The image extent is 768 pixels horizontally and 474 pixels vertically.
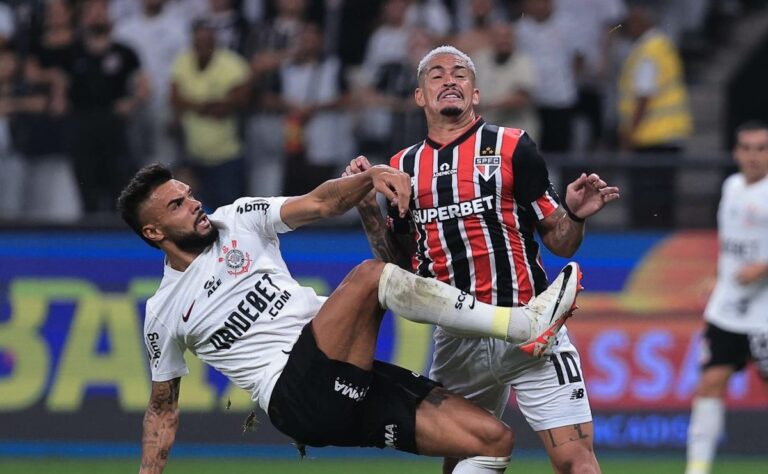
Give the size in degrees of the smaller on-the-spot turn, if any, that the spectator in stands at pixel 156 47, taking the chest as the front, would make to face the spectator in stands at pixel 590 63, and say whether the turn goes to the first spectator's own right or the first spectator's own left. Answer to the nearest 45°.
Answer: approximately 90° to the first spectator's own left

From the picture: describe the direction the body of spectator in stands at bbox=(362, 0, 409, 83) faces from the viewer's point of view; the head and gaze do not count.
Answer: toward the camera

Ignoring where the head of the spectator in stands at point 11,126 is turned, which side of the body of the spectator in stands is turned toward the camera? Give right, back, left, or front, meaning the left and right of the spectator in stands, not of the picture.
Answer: front

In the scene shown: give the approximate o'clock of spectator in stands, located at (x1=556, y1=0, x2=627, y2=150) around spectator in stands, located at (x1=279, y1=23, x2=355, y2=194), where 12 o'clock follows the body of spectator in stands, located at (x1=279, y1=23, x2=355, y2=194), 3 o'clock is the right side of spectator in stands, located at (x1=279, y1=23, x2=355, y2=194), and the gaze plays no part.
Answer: spectator in stands, located at (x1=556, y1=0, x2=627, y2=150) is roughly at 9 o'clock from spectator in stands, located at (x1=279, y1=23, x2=355, y2=194).

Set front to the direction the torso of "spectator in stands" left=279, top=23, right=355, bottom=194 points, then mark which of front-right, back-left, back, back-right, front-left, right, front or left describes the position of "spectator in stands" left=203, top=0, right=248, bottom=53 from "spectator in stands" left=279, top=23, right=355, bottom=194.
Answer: back-right

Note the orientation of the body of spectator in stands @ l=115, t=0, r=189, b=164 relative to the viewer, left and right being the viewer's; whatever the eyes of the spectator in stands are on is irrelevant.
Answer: facing the viewer

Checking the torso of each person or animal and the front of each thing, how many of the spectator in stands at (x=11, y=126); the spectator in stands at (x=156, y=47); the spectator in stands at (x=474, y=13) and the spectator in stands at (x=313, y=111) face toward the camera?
4

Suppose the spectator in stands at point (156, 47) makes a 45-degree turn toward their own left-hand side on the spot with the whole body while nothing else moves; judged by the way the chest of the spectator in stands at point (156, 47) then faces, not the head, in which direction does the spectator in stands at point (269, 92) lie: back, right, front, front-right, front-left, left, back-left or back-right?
front

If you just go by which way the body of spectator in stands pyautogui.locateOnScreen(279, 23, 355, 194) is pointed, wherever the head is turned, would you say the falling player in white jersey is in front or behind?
in front

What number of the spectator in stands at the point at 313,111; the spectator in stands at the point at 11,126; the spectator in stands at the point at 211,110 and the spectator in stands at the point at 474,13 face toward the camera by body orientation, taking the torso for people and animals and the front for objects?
4

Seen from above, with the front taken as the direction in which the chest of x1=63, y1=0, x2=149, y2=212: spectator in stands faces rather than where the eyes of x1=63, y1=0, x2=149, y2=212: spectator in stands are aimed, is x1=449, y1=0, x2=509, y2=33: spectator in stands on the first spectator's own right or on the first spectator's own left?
on the first spectator's own left

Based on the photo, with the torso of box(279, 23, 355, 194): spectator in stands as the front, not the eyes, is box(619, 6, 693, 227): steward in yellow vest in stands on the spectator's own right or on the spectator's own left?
on the spectator's own left
